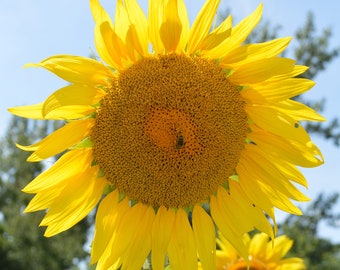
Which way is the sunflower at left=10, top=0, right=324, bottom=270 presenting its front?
toward the camera

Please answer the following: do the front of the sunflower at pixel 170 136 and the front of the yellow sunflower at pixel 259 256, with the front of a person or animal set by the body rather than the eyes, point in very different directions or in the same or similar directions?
same or similar directions

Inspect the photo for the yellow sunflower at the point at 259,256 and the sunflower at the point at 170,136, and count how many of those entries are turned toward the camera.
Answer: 2
